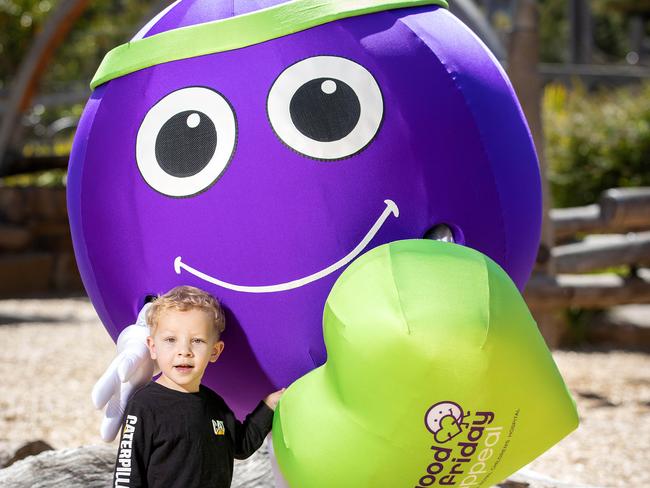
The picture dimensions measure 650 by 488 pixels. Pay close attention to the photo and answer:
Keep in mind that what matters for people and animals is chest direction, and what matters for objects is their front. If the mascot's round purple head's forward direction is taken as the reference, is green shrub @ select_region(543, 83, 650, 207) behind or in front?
behind

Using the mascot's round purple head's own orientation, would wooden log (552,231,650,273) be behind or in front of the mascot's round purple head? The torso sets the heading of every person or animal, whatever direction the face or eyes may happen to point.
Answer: behind

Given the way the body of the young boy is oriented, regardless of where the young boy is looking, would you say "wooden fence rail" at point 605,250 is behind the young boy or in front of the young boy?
behind

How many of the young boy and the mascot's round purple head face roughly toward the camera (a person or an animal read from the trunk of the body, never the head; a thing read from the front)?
2

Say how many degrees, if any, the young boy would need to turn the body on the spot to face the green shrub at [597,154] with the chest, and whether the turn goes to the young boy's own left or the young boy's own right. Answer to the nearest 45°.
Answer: approximately 135° to the young boy's own left

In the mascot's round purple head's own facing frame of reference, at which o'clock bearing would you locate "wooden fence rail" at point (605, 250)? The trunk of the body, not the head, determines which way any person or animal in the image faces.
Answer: The wooden fence rail is roughly at 7 o'clock from the mascot's round purple head.

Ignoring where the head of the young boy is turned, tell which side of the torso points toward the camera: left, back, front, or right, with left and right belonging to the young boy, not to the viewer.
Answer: front

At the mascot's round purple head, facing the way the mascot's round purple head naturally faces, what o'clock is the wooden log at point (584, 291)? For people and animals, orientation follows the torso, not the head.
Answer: The wooden log is roughly at 7 o'clock from the mascot's round purple head.

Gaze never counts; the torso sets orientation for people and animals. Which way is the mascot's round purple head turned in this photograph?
toward the camera

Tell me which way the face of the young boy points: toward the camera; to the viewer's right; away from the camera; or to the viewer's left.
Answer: toward the camera

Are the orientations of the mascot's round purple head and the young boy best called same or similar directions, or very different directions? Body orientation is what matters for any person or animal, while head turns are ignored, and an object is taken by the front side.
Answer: same or similar directions
